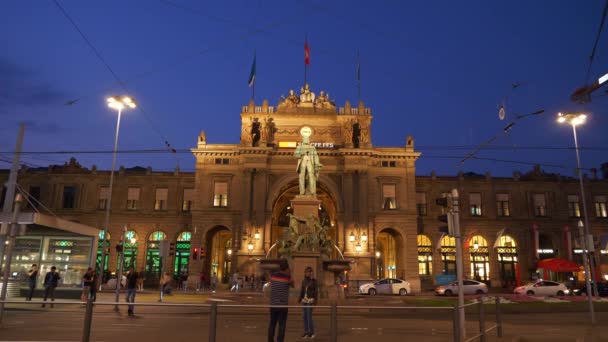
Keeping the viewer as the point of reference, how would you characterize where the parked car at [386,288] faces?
facing to the left of the viewer

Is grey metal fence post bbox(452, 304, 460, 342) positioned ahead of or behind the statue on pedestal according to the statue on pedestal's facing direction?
ahead

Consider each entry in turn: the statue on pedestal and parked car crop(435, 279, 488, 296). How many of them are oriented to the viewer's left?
1

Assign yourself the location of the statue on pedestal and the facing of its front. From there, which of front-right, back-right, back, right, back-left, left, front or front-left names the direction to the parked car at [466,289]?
back-left

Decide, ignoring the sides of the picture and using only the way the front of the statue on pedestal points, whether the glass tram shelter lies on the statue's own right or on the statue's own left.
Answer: on the statue's own right

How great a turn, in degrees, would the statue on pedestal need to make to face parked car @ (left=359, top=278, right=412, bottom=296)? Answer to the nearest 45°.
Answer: approximately 135° to its left

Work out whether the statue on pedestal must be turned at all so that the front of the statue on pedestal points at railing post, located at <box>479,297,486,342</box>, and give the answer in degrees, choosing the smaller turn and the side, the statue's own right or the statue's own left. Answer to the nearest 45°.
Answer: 0° — it already faces it
